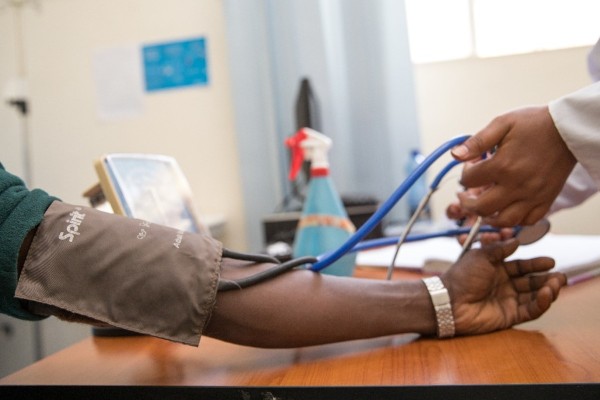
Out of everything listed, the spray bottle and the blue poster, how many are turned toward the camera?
1

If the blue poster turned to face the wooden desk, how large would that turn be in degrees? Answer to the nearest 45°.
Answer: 0° — it already faces it

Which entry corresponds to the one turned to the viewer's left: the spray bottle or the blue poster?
the spray bottle

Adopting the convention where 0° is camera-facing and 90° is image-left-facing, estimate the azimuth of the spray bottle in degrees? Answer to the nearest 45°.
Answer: approximately 90°

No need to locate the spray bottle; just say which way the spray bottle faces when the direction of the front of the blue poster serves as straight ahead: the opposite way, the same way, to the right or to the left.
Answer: to the right
